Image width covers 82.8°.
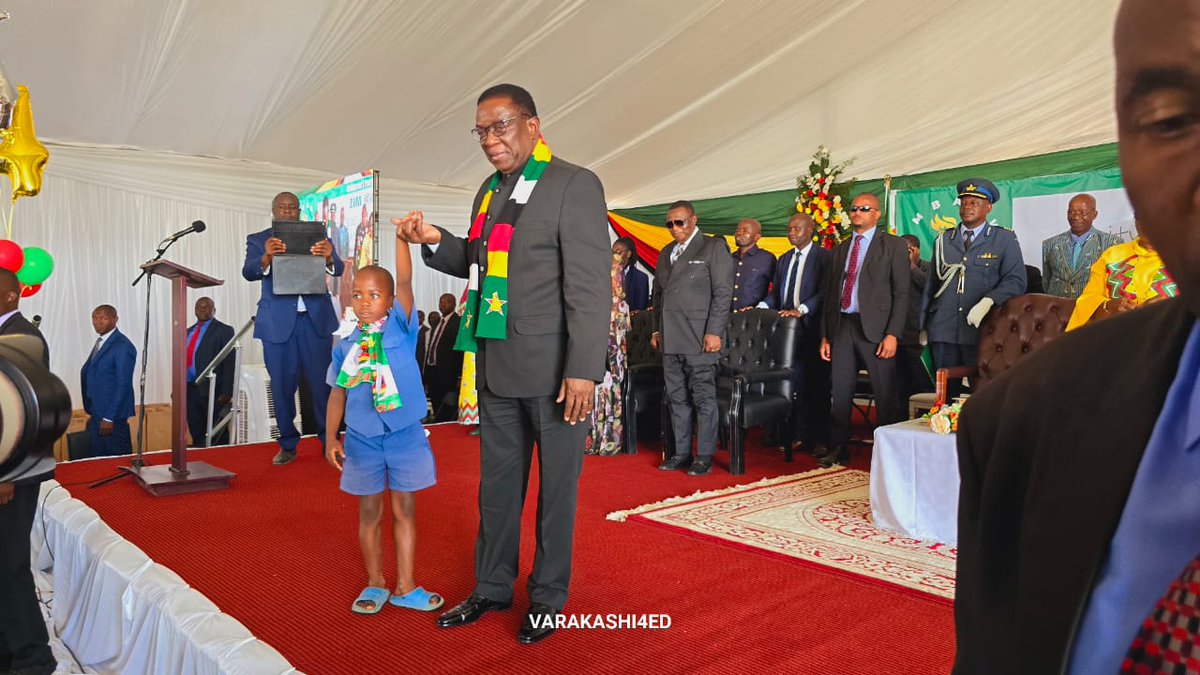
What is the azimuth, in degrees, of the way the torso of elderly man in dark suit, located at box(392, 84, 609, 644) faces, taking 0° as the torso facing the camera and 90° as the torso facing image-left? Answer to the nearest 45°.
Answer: approximately 45°

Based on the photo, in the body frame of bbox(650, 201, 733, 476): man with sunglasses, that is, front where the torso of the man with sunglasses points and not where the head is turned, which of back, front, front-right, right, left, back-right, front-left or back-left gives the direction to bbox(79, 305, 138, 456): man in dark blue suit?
front-right

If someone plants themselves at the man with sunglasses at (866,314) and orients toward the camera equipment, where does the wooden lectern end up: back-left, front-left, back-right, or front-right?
front-right

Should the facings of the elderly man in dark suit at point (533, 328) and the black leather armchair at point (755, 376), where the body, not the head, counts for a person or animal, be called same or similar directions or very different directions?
same or similar directions

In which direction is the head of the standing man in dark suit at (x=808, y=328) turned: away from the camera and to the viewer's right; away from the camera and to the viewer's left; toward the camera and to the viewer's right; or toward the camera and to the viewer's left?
toward the camera and to the viewer's left

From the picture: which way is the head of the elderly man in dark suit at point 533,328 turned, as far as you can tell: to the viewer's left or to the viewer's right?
to the viewer's left

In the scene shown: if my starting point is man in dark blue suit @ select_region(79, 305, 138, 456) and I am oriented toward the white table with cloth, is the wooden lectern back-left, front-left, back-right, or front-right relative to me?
front-right

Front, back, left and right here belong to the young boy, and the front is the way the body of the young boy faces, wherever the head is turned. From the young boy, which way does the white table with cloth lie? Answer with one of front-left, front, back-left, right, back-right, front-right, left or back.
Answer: left

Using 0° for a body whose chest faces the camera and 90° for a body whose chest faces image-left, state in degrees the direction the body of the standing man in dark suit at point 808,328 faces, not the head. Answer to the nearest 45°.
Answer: approximately 45°

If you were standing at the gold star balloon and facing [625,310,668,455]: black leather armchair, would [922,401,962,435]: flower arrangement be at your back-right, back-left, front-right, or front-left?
front-right

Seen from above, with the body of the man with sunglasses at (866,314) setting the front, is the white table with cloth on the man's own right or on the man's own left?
on the man's own left

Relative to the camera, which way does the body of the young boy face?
toward the camera

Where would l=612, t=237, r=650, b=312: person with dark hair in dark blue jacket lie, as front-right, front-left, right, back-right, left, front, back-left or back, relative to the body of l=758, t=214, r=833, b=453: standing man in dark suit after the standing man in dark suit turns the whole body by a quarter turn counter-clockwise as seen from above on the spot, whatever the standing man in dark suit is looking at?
back

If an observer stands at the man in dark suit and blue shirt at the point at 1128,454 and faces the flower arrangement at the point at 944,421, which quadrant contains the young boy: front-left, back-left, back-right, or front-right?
front-left

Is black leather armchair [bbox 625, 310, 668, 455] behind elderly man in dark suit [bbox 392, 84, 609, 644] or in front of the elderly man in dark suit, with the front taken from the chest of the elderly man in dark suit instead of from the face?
behind

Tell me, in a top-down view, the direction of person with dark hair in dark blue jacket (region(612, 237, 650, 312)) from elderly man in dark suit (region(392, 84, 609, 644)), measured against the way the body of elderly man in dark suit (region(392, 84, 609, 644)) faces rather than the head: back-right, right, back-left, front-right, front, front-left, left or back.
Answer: back-right

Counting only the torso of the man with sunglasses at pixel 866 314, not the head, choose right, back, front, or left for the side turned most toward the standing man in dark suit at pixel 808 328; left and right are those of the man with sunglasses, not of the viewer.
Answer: right

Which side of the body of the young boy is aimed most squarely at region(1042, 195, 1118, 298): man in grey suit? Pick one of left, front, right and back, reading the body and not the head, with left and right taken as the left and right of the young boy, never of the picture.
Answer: left

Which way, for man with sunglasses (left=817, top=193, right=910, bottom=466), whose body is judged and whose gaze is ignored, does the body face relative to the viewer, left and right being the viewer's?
facing the viewer and to the left of the viewer

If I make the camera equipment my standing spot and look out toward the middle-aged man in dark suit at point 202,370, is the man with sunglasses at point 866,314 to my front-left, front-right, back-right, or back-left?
front-right
